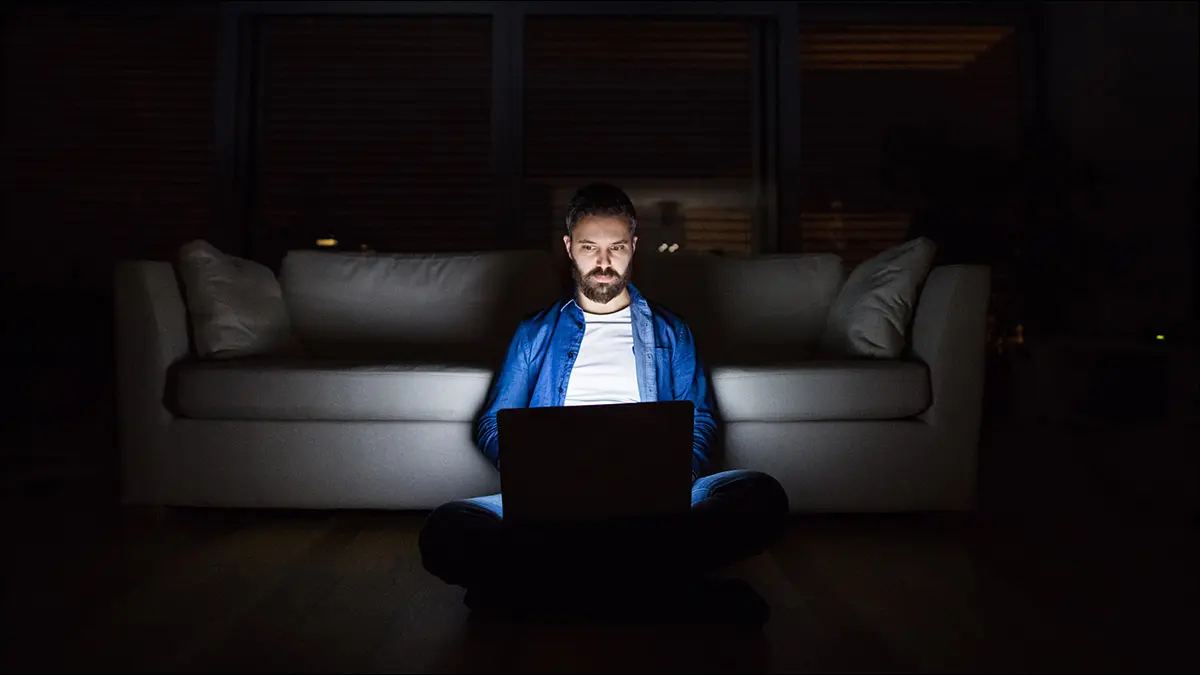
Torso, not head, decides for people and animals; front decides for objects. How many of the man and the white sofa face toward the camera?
2

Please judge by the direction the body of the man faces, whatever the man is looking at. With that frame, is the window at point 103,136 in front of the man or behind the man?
behind

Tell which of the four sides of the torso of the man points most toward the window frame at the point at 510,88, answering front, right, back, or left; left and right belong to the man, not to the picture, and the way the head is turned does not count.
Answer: back

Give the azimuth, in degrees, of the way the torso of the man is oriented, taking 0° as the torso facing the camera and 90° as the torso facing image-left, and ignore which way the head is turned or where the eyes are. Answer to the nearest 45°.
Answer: approximately 0°

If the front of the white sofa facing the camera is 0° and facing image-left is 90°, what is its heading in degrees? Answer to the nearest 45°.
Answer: approximately 0°

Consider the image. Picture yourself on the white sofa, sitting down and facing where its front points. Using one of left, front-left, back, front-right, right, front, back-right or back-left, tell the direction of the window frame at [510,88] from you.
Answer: back

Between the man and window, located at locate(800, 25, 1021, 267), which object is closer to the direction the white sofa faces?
the man
